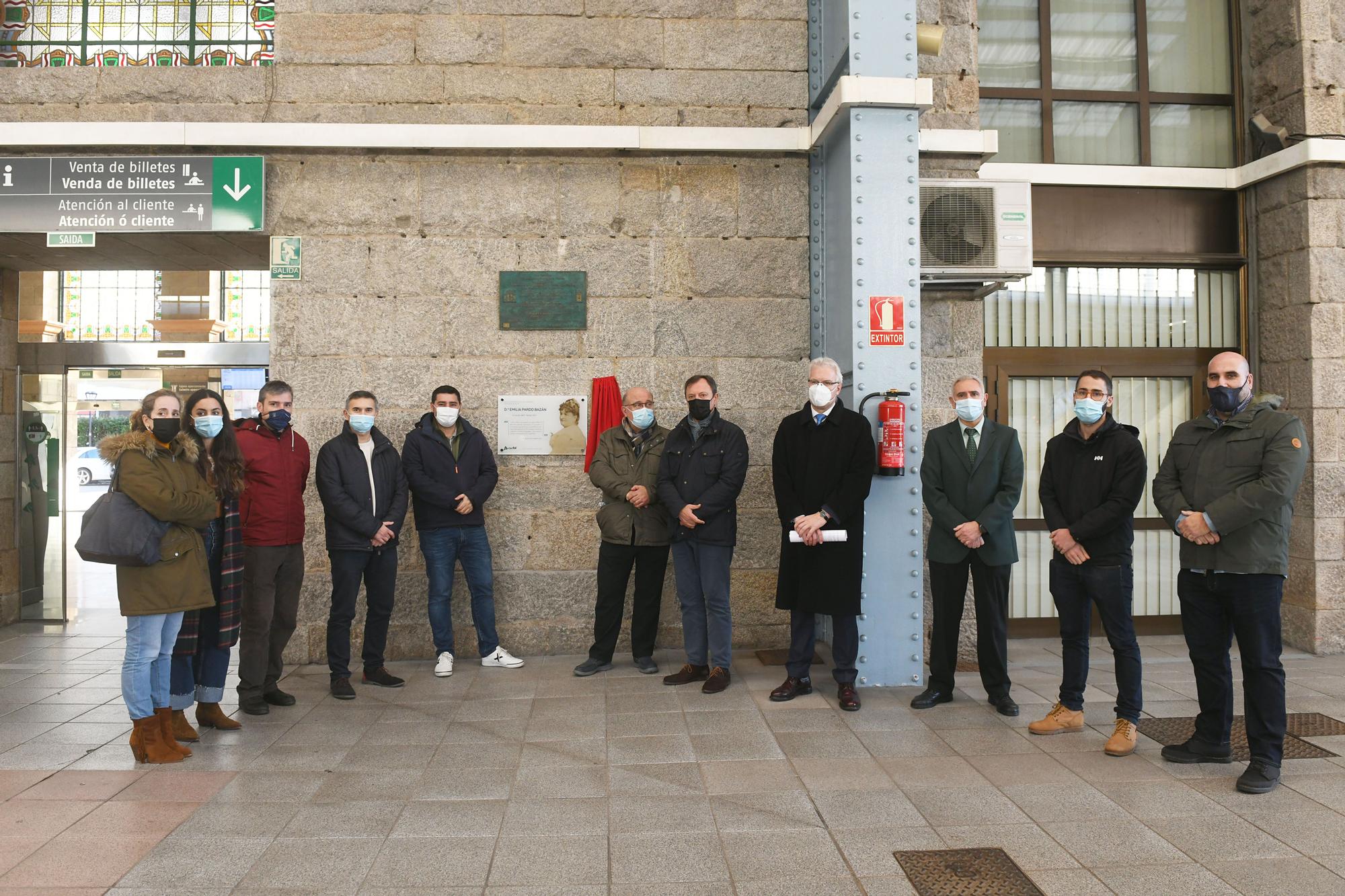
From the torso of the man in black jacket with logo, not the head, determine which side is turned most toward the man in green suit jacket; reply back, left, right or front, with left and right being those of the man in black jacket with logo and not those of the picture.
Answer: right

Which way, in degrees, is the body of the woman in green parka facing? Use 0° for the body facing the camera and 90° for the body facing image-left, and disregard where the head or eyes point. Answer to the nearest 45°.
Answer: approximately 315°

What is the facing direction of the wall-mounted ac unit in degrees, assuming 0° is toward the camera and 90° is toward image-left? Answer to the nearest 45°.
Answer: approximately 0°

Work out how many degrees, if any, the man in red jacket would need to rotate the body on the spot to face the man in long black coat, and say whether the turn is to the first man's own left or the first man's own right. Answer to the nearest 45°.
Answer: approximately 45° to the first man's own left

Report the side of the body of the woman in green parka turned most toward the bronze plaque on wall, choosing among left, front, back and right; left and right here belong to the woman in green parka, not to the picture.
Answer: left

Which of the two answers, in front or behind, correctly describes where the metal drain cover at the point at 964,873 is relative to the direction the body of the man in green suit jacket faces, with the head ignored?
in front

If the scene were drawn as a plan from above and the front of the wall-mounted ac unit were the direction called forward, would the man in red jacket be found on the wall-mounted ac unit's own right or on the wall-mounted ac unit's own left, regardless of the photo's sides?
on the wall-mounted ac unit's own right

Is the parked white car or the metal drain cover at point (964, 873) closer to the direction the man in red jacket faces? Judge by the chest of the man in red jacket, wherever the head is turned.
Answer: the metal drain cover
